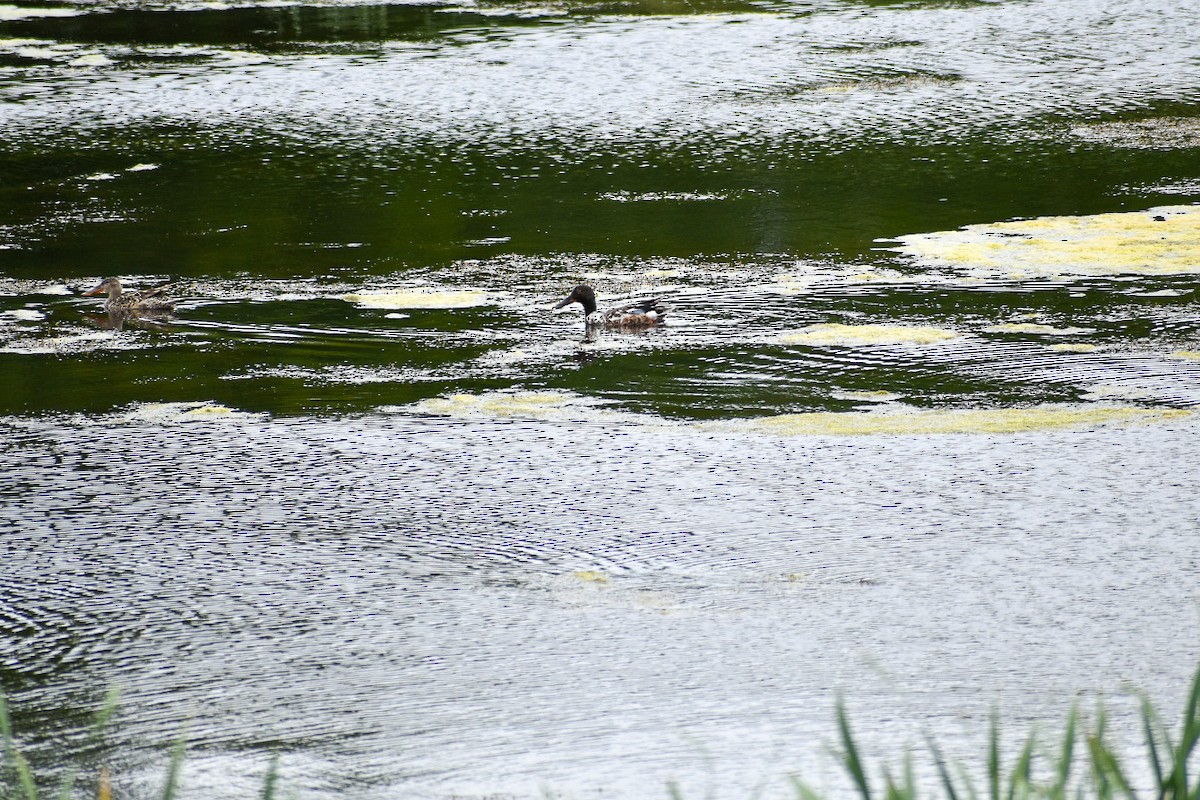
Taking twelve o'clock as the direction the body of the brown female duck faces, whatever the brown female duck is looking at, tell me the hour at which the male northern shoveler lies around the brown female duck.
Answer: The male northern shoveler is roughly at 7 o'clock from the brown female duck.

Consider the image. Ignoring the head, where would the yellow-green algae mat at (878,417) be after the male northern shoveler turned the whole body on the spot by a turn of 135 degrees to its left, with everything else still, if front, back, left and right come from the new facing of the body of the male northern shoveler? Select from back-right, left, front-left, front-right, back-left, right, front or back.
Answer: front

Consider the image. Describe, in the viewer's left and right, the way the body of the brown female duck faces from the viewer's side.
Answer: facing to the left of the viewer

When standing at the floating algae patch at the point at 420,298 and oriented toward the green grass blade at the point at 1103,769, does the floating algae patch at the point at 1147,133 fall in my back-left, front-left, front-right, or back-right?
back-left

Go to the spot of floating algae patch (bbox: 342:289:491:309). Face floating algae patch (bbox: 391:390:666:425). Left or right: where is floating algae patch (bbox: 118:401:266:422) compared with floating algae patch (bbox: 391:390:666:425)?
right

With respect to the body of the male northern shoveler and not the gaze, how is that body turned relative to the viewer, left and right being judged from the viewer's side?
facing to the left of the viewer

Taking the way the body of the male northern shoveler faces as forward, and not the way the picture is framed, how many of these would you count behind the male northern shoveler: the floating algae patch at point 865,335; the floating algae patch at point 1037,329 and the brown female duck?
2

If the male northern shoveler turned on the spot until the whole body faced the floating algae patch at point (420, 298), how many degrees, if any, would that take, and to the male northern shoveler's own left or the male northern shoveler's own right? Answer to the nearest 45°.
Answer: approximately 45° to the male northern shoveler's own right

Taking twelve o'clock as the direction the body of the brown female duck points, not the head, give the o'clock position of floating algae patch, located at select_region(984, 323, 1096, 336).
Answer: The floating algae patch is roughly at 7 o'clock from the brown female duck.

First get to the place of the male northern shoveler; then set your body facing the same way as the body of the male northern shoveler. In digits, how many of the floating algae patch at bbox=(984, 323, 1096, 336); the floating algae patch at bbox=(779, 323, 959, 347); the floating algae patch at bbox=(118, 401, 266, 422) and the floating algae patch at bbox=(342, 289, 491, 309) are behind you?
2

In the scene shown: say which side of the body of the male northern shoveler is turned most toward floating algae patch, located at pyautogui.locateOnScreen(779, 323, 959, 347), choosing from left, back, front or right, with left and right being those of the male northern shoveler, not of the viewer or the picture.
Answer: back

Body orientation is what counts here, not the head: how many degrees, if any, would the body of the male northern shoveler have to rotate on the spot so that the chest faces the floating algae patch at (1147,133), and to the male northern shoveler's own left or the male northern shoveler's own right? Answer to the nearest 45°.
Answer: approximately 135° to the male northern shoveler's own right

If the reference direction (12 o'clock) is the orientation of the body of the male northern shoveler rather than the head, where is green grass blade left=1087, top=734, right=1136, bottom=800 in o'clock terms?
The green grass blade is roughly at 9 o'clock from the male northern shoveler.

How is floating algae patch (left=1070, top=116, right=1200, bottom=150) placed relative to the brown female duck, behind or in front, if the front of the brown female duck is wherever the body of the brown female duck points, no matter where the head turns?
behind

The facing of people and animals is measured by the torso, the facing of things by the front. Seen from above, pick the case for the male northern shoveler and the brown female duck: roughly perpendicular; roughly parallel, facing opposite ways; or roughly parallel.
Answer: roughly parallel

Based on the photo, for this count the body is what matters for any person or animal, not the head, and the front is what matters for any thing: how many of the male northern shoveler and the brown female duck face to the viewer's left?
2
